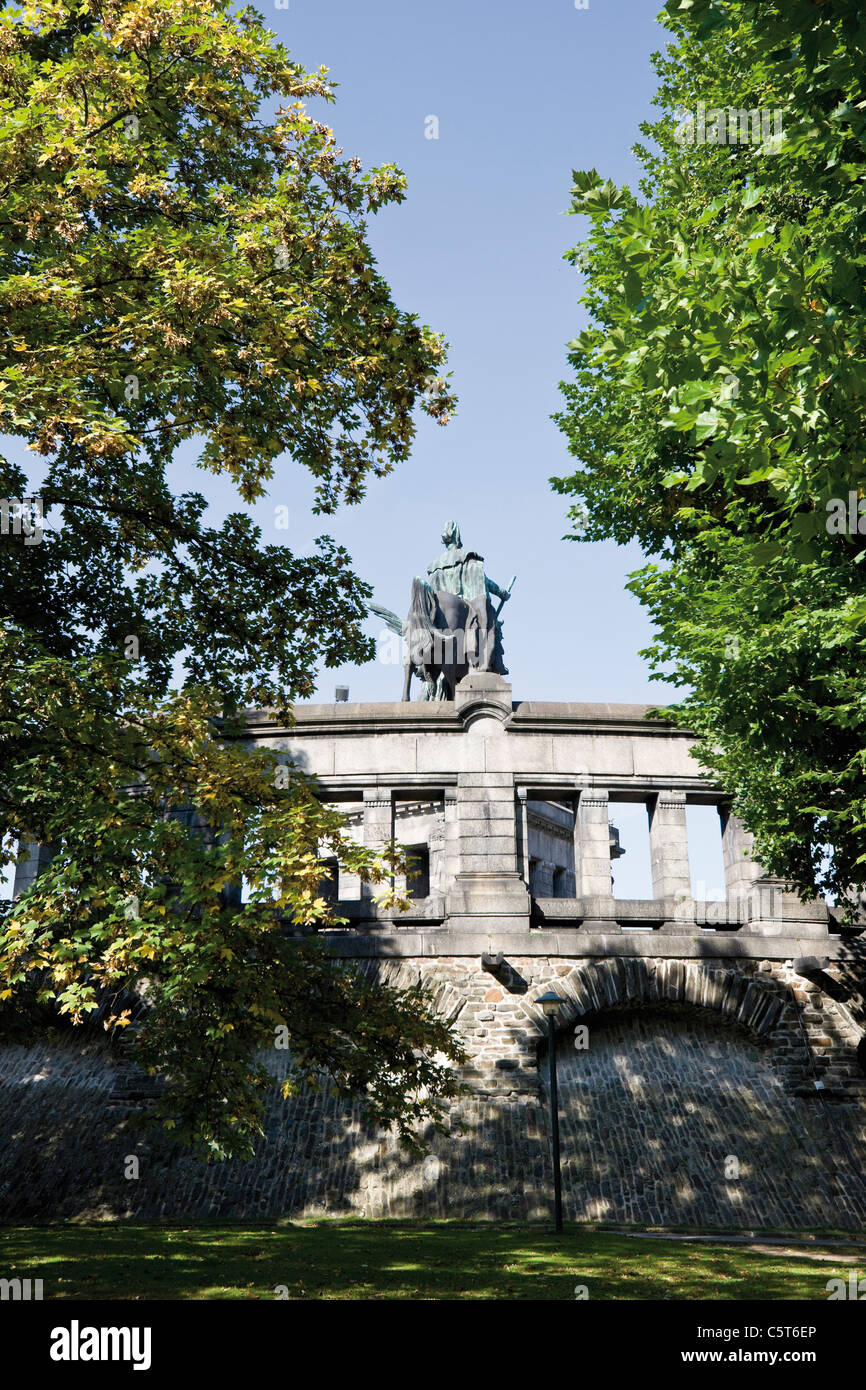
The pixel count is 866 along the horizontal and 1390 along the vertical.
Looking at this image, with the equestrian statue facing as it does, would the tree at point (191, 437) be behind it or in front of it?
behind

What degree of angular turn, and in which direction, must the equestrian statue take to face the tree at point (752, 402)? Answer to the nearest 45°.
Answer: approximately 135° to its right

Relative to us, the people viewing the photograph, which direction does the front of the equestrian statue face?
facing away from the viewer and to the right of the viewer
